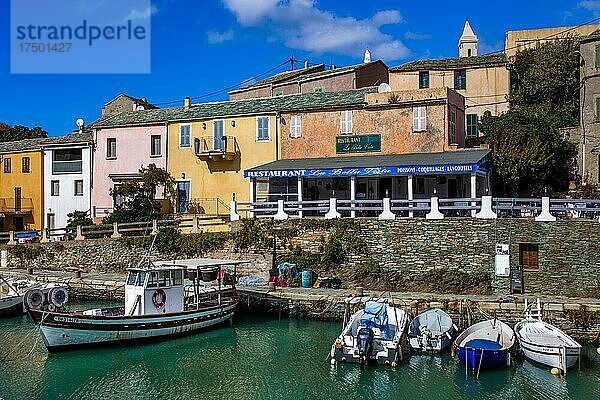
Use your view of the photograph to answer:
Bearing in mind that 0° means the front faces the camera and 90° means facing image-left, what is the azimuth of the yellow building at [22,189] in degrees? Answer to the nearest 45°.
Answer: approximately 0°

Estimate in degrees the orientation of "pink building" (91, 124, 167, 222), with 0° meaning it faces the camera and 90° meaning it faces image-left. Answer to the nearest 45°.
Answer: approximately 0°

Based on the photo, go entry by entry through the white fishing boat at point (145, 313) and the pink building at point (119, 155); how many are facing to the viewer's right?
0

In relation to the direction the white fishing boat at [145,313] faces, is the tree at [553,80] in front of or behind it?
behind

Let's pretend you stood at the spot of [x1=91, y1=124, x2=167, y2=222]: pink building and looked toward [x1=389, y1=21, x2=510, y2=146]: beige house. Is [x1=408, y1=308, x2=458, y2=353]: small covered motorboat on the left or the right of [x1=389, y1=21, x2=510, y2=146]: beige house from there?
right

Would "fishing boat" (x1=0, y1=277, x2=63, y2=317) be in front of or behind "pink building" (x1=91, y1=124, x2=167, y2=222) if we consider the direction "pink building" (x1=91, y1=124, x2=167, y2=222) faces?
in front
